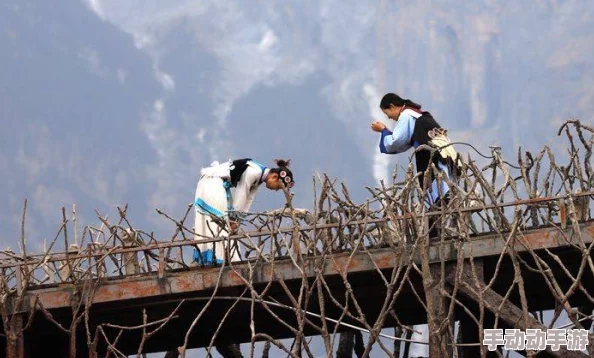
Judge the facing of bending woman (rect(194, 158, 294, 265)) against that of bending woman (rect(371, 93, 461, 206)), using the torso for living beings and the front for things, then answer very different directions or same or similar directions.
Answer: very different directions

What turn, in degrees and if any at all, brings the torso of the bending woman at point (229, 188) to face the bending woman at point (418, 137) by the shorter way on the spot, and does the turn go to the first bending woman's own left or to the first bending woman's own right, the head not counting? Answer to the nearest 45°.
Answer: approximately 45° to the first bending woman's own right

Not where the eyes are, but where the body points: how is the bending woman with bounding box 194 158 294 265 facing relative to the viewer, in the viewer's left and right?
facing to the right of the viewer

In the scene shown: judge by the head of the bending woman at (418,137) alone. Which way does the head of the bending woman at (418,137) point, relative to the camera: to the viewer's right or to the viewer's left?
to the viewer's left

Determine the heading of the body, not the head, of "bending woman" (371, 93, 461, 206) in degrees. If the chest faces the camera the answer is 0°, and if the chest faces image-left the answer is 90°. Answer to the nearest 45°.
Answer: approximately 90°

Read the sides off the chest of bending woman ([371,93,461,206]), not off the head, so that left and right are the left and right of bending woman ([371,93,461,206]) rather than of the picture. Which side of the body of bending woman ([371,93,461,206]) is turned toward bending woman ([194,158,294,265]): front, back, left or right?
front

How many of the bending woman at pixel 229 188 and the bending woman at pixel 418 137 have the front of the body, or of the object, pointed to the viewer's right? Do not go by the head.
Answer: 1
